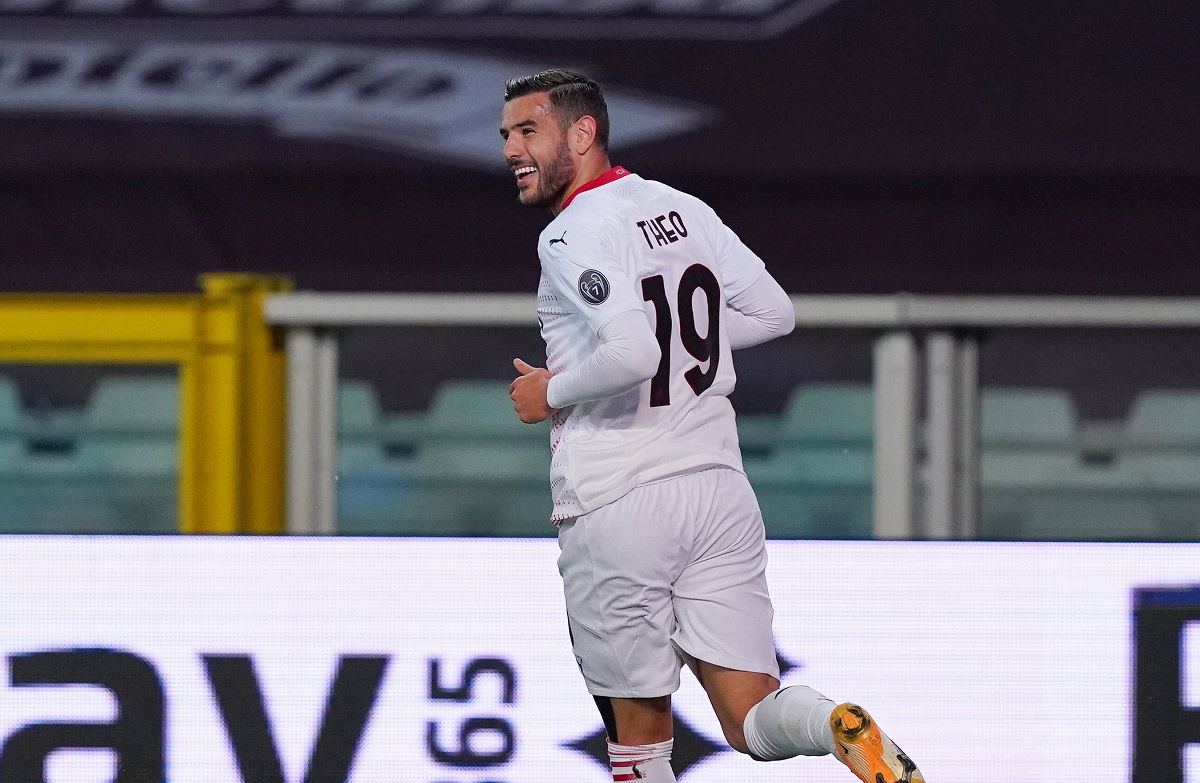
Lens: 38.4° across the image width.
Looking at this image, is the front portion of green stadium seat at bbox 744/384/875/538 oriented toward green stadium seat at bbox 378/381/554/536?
no

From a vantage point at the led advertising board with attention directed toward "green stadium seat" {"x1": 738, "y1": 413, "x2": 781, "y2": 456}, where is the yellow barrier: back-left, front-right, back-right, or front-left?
front-left

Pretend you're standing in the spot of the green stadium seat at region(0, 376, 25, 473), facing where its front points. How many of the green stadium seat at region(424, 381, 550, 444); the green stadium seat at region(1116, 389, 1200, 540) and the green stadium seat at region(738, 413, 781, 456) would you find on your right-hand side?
0

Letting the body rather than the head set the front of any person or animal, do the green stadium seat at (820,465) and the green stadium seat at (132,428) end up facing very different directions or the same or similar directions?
same or similar directions

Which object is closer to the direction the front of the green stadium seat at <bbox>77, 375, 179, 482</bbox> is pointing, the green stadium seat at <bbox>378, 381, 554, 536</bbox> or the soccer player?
the soccer player

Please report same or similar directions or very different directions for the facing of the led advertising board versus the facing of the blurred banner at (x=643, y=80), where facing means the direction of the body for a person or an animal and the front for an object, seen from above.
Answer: same or similar directions

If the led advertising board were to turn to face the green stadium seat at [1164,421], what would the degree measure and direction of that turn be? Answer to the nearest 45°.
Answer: approximately 135° to its left

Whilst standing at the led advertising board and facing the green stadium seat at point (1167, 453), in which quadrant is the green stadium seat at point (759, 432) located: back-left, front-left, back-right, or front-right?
front-left

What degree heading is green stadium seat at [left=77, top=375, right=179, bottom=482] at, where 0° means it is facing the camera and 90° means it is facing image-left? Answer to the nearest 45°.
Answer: approximately 0°

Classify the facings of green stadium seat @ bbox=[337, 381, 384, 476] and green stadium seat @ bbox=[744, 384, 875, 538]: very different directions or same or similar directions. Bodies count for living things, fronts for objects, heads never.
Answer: same or similar directions

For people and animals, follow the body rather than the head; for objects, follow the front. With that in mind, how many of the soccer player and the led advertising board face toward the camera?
1

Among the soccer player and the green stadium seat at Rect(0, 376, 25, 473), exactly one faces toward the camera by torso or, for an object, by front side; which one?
the green stadium seat

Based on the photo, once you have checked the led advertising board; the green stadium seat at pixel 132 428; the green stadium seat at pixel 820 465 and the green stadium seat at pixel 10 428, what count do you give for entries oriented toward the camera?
4

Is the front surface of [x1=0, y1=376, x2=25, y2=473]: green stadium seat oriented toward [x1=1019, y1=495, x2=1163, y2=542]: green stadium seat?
no

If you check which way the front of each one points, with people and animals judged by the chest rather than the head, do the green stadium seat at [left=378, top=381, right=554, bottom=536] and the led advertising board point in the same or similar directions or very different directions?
same or similar directions

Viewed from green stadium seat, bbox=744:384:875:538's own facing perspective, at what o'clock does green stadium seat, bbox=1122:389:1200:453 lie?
green stadium seat, bbox=1122:389:1200:453 is roughly at 9 o'clock from green stadium seat, bbox=744:384:875:538.

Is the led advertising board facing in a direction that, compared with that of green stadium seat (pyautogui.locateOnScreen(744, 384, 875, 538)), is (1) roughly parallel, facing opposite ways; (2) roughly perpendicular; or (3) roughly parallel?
roughly parallel

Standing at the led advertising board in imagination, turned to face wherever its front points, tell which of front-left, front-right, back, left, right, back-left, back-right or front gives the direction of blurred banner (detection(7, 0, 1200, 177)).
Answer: back

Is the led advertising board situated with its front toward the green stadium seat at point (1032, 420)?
no

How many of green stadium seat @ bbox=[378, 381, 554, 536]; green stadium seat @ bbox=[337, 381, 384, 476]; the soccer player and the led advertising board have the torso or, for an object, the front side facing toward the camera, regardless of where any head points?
3

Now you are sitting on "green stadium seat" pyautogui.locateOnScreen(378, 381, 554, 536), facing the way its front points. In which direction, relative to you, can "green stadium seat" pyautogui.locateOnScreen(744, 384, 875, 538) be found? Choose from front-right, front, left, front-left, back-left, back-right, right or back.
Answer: left

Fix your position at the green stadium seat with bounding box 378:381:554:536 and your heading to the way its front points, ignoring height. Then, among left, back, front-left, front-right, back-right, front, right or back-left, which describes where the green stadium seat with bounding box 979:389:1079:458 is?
left

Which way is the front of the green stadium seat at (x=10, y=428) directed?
toward the camera

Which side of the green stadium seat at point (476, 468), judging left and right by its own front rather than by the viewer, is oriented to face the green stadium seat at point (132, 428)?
right

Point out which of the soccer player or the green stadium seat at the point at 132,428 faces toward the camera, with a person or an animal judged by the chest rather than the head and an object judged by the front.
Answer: the green stadium seat
